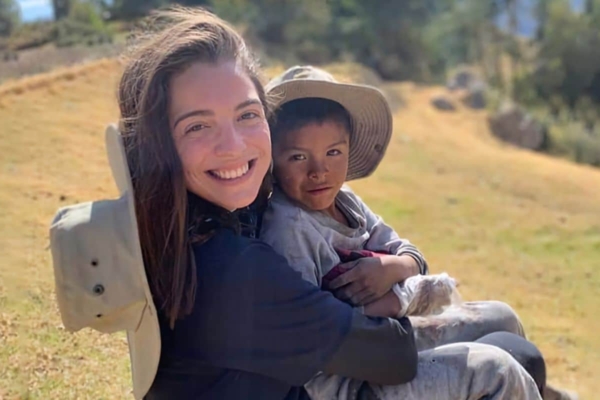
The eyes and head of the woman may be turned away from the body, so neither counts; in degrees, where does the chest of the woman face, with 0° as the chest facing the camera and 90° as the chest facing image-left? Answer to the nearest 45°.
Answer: approximately 270°

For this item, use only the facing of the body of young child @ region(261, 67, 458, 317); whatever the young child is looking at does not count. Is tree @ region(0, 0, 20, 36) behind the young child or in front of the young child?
behind
